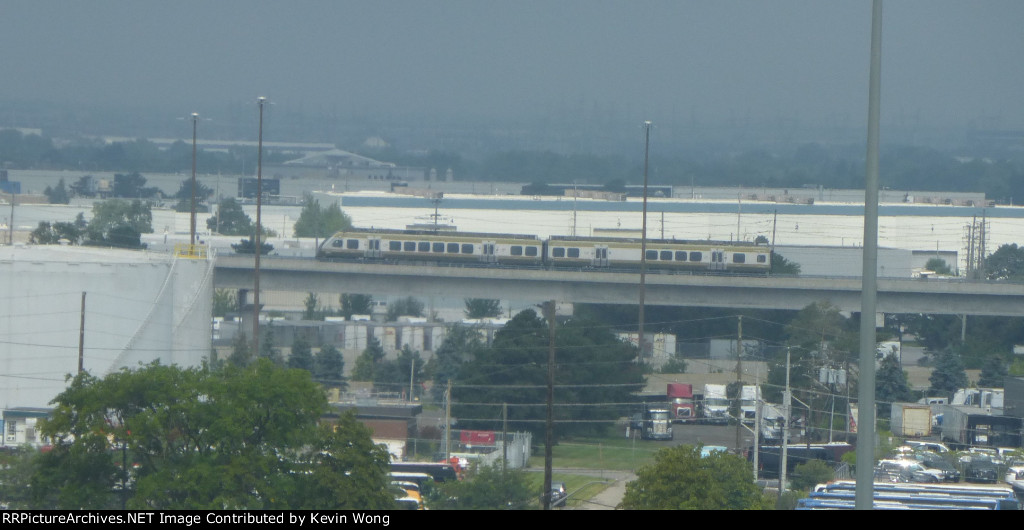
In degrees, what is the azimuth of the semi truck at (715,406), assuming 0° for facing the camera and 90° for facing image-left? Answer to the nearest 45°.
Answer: approximately 0°

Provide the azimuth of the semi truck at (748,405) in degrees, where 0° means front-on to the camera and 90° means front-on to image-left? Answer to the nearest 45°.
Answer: approximately 0°

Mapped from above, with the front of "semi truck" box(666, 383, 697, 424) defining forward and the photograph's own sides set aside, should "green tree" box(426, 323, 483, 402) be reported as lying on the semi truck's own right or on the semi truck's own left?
on the semi truck's own right

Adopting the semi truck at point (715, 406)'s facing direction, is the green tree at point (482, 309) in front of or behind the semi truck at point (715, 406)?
behind

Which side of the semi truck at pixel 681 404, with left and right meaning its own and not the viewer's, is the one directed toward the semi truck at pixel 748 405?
left

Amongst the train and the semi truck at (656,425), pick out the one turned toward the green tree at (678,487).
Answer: the semi truck

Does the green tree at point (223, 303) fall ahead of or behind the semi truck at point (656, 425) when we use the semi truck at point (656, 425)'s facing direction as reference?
behind

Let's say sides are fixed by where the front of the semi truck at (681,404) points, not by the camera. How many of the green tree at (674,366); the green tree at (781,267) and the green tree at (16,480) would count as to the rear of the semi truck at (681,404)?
2

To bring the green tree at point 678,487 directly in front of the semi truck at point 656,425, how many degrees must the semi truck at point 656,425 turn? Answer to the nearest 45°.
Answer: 0° — it already faces it

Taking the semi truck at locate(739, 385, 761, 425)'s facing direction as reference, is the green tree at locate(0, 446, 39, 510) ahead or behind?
ahead

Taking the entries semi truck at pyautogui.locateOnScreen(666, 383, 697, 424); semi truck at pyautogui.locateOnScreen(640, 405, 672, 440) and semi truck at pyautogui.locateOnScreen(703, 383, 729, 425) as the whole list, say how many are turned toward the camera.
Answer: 3

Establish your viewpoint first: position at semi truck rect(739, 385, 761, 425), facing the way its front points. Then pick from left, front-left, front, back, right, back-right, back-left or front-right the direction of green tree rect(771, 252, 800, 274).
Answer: back
